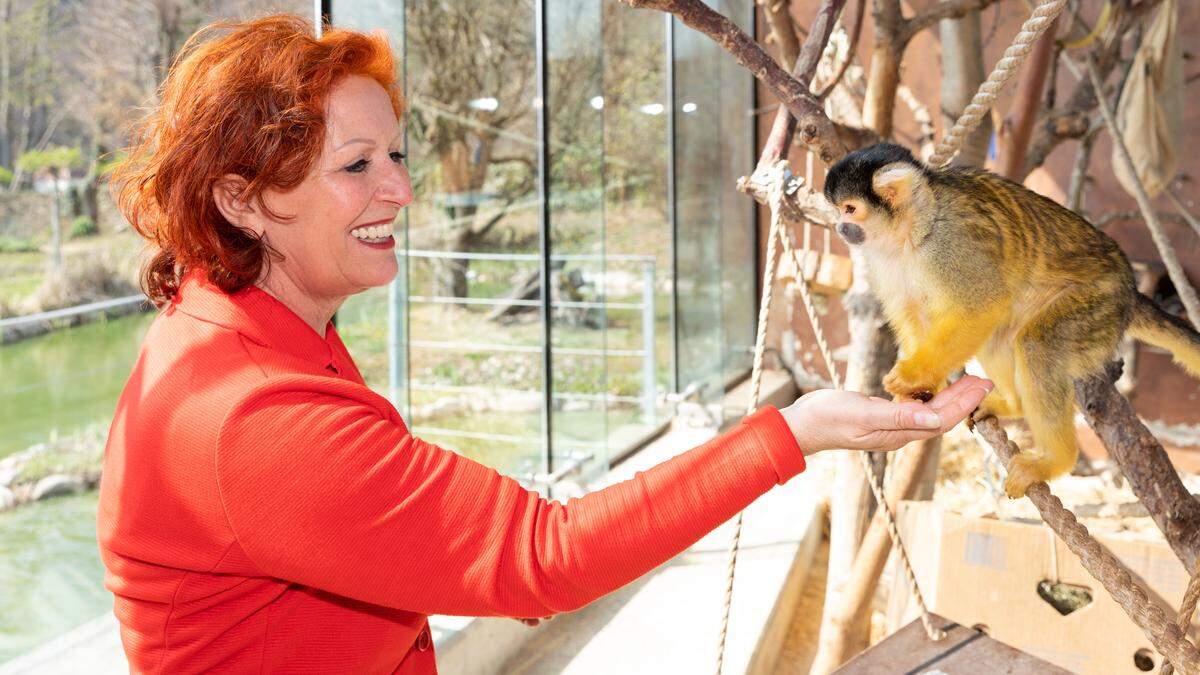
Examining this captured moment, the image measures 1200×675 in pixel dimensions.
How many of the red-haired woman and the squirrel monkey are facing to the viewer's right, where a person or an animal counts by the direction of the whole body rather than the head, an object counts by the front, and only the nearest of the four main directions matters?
1

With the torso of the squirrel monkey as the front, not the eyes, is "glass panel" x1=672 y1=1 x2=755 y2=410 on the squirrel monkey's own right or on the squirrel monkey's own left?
on the squirrel monkey's own right

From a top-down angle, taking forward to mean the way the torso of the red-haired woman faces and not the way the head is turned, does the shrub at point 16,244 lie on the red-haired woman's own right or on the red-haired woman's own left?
on the red-haired woman's own left

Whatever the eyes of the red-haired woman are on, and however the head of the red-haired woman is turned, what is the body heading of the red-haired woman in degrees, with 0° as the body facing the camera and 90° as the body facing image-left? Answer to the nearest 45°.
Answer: approximately 270°

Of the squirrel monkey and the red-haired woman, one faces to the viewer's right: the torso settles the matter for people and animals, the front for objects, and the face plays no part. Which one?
the red-haired woman

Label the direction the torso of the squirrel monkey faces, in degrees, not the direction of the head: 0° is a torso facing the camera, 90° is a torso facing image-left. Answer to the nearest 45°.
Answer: approximately 90°

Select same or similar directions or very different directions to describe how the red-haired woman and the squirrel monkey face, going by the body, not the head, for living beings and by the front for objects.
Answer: very different directions

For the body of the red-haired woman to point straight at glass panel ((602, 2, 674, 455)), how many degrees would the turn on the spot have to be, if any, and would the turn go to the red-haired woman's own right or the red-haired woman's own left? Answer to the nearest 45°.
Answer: approximately 90° to the red-haired woman's own left
